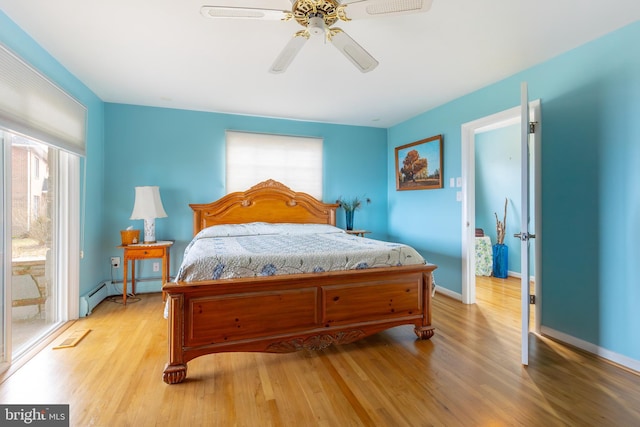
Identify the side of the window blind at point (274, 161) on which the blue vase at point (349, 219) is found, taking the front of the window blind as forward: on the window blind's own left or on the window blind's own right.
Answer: on the window blind's own left

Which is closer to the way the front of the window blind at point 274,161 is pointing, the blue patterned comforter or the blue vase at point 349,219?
the blue patterned comforter

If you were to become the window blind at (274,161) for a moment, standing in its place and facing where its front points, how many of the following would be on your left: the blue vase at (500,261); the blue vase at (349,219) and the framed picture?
3

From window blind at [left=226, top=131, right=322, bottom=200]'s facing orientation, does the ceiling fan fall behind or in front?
in front

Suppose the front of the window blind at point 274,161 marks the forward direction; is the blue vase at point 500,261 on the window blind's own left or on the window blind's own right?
on the window blind's own left

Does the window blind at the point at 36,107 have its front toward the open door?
yes

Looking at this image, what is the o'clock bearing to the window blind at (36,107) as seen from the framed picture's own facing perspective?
The window blind is roughly at 12 o'clock from the framed picture.

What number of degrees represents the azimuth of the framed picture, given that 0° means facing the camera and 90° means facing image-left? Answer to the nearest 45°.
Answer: approximately 45°

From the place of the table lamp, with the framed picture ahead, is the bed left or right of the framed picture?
right

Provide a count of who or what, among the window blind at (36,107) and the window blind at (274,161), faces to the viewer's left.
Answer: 0

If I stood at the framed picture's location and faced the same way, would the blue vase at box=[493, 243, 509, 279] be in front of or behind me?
behind

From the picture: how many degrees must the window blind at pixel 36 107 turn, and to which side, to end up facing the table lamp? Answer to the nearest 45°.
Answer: approximately 90° to its left

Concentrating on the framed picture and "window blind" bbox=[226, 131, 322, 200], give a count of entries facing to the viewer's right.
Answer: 0
